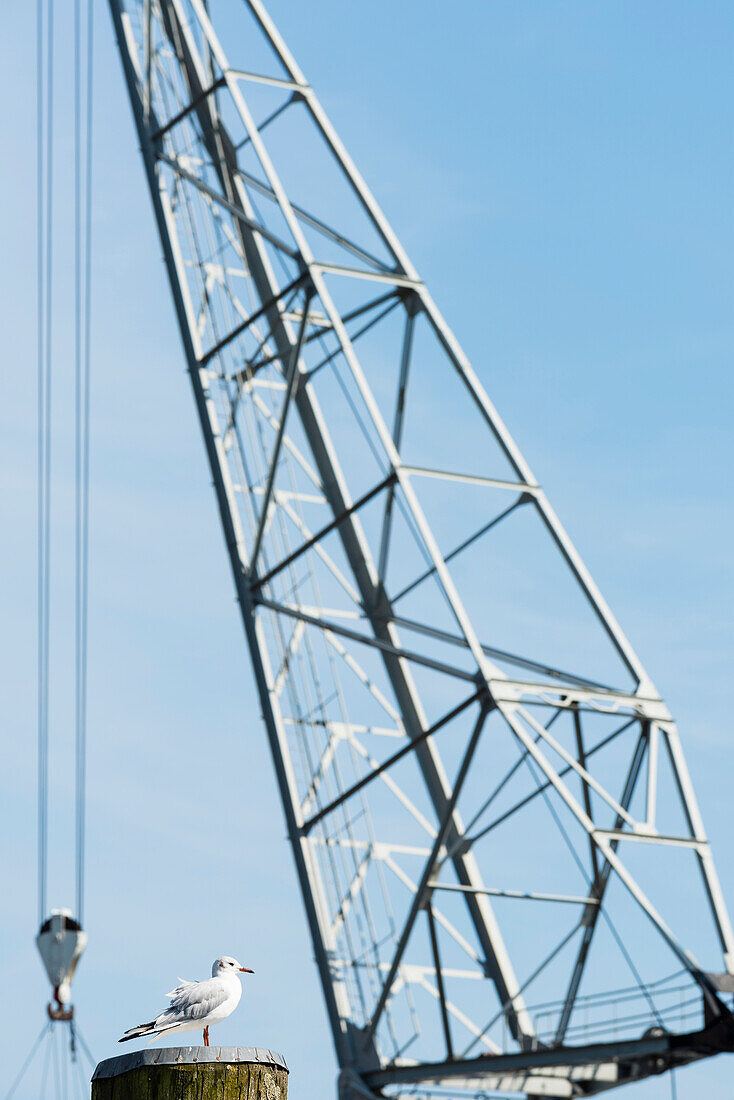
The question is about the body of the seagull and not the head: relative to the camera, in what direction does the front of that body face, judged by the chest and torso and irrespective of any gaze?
to the viewer's right

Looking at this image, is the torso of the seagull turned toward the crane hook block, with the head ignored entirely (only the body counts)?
no
